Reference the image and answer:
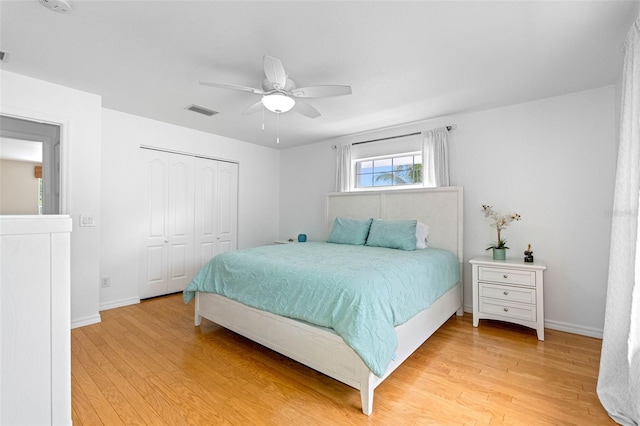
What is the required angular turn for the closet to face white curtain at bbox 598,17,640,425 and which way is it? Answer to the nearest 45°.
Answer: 0° — it already faces it

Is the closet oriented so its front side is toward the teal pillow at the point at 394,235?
yes

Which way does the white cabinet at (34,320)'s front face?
to the viewer's right

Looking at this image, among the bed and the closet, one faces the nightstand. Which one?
the closet

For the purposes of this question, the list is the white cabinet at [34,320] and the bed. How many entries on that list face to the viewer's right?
1

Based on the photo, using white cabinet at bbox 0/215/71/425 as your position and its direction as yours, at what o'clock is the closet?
The closet is roughly at 10 o'clock from the white cabinet.

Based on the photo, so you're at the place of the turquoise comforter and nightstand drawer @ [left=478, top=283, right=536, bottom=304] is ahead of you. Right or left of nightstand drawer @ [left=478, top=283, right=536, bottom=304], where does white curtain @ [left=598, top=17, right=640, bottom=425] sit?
right

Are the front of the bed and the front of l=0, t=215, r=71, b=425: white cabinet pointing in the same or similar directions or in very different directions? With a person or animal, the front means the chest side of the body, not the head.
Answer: very different directions

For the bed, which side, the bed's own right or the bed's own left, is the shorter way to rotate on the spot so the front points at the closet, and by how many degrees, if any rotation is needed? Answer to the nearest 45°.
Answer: approximately 90° to the bed's own right

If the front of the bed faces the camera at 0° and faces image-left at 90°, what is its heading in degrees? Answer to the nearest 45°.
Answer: approximately 45°
